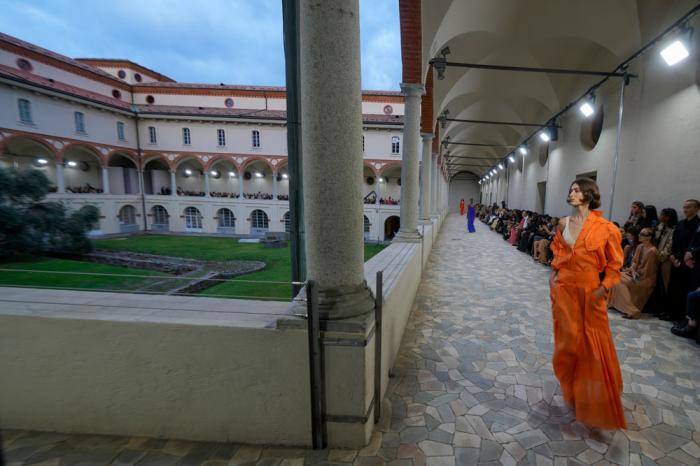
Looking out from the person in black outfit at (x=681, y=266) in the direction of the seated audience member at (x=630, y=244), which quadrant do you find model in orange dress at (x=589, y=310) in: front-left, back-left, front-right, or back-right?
back-left

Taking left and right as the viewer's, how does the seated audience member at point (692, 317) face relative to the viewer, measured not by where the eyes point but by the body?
facing to the left of the viewer

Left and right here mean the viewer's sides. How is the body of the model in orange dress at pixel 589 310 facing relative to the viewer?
facing the viewer and to the left of the viewer

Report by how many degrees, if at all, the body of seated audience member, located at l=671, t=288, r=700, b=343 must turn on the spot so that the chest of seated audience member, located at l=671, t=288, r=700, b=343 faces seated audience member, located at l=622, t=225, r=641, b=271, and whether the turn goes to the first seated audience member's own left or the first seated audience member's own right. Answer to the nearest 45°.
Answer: approximately 45° to the first seated audience member's own right

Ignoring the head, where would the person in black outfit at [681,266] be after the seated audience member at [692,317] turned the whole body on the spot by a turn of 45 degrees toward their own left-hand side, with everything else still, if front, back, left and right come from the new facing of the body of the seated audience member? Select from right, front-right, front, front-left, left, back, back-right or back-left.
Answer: back-right

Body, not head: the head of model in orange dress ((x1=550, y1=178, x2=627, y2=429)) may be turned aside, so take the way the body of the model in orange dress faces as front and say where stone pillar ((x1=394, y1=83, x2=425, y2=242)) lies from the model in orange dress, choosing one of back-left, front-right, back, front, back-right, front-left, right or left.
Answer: right

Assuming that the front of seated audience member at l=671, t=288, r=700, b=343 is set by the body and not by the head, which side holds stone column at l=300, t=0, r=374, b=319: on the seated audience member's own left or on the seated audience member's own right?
on the seated audience member's own left

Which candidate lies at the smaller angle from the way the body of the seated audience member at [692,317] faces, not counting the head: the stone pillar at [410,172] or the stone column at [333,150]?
the stone pillar

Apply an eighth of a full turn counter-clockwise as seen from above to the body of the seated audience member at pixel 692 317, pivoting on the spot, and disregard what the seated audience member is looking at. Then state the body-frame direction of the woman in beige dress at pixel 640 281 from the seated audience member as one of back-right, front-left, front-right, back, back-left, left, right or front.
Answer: right

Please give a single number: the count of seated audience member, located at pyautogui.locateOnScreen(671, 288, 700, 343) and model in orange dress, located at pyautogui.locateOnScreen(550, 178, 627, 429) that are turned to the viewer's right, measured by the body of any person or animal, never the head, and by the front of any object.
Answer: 0

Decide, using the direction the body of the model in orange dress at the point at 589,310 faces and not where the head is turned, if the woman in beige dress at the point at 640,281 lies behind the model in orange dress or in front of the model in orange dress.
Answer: behind

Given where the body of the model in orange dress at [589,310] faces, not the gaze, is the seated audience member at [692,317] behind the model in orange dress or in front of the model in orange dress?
behind
